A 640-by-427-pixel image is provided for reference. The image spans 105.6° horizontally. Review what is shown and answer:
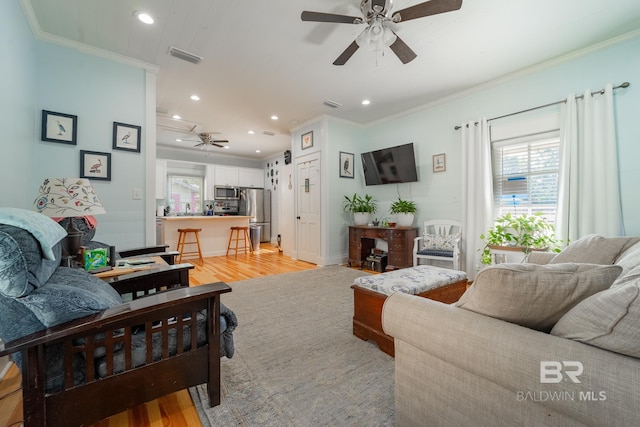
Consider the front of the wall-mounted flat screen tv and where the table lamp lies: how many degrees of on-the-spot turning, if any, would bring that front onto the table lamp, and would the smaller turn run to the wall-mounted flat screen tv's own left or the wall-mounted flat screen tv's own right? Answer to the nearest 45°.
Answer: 0° — it already faces it

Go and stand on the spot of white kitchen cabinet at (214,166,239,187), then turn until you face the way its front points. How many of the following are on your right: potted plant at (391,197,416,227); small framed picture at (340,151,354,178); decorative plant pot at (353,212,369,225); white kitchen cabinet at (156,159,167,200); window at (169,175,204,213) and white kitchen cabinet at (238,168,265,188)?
2

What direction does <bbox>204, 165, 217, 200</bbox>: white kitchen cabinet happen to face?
toward the camera

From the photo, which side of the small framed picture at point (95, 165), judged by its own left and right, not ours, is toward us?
front

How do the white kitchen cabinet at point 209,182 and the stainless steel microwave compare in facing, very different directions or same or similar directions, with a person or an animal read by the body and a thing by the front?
same or similar directions

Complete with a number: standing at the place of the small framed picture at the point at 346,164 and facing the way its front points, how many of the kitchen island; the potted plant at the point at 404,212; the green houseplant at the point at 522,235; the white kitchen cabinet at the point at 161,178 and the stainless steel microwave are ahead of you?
2

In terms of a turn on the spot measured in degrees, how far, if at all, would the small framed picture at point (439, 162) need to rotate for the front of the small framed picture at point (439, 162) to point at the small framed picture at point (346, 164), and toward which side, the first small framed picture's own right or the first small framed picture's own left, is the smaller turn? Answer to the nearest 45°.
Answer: approximately 45° to the first small framed picture's own right

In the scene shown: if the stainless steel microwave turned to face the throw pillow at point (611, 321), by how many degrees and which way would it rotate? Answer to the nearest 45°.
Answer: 0° — it already faces it

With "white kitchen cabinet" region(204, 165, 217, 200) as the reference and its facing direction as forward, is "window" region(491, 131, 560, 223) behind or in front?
in front

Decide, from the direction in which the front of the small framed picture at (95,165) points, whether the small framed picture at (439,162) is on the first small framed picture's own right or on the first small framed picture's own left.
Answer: on the first small framed picture's own left
